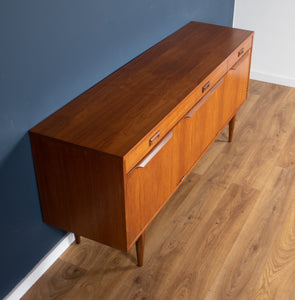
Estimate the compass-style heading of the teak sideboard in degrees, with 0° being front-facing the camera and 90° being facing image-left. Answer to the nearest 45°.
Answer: approximately 315°
